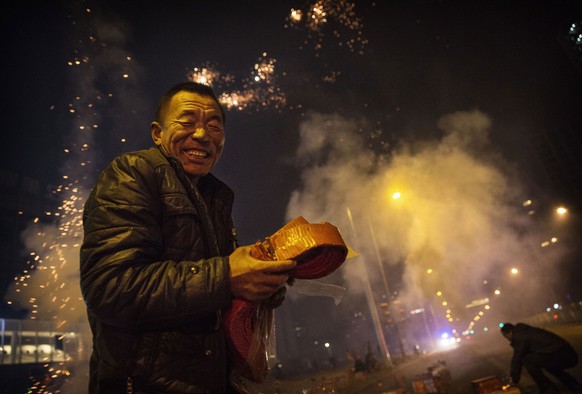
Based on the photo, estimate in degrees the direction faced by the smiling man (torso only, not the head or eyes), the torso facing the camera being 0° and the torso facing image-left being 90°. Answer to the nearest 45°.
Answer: approximately 315°

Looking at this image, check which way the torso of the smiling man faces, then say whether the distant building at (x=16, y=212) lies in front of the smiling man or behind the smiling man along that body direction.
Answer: behind
